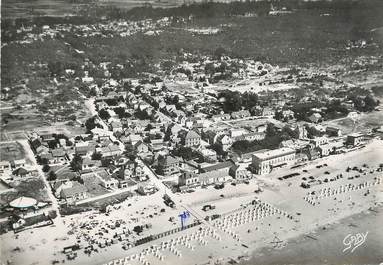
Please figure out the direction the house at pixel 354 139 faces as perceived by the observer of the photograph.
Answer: facing the viewer and to the right of the viewer

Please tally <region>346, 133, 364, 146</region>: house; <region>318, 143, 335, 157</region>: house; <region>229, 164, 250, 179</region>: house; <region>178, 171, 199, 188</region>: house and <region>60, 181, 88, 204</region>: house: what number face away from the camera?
0

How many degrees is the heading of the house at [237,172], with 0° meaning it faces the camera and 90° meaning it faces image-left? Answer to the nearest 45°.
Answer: approximately 315°

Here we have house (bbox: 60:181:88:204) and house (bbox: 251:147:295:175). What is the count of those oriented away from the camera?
0

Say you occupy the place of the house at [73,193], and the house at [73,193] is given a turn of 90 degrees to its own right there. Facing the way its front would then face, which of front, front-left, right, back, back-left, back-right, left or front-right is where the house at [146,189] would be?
back-left

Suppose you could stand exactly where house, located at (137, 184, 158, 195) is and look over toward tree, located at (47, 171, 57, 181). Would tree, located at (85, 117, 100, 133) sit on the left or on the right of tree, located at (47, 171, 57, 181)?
right

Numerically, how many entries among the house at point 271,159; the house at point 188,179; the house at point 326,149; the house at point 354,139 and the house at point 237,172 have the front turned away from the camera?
0

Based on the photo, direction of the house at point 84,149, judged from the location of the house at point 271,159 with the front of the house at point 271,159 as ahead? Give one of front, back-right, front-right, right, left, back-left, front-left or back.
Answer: back-right

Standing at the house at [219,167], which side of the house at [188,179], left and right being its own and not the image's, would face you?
left

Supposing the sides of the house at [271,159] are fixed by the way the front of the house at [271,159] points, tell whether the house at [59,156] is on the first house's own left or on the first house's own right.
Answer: on the first house's own right

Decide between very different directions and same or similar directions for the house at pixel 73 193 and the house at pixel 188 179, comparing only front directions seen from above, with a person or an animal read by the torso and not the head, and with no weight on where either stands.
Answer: same or similar directions

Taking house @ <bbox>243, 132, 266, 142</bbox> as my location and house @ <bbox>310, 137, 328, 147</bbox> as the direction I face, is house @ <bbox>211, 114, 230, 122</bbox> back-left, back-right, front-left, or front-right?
back-left

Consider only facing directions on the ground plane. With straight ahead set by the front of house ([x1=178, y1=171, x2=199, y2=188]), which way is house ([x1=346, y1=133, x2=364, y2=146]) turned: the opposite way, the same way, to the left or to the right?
the same way

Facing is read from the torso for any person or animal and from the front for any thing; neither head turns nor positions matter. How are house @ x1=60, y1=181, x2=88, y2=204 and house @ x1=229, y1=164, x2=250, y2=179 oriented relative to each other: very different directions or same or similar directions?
same or similar directions

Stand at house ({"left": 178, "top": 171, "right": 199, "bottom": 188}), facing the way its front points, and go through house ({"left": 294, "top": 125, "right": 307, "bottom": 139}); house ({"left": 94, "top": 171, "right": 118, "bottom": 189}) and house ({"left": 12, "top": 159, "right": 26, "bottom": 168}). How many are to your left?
1

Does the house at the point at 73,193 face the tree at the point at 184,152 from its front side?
no

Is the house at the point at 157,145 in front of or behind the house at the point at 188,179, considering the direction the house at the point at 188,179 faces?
behind

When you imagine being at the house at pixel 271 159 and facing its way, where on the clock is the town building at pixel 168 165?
The town building is roughly at 4 o'clock from the house.

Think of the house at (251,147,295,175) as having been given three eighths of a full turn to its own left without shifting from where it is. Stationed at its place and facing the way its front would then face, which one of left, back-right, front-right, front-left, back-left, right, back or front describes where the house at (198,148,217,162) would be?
left

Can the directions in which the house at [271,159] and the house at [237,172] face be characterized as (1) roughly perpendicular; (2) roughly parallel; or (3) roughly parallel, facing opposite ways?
roughly parallel

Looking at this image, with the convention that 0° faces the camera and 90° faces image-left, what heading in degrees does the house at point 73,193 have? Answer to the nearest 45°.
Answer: approximately 315°
